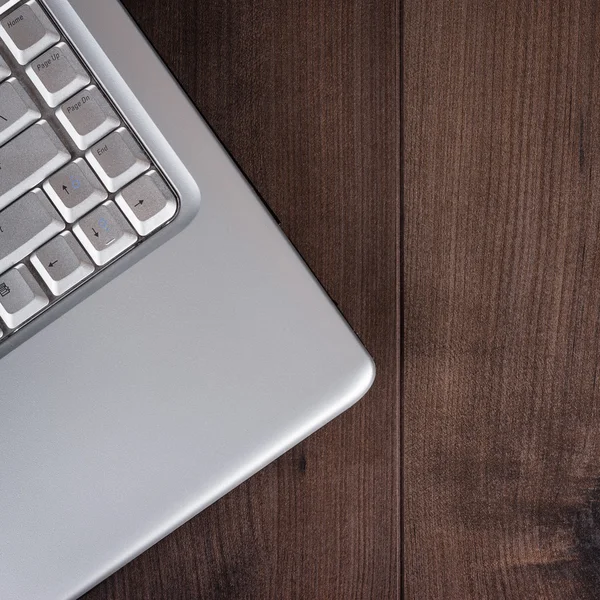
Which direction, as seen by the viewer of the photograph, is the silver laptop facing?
facing the viewer and to the right of the viewer
